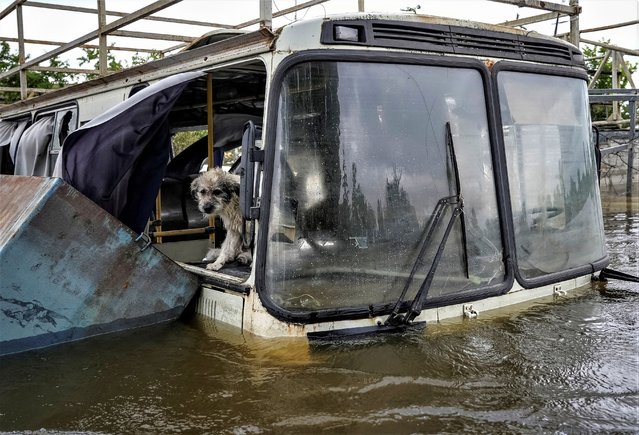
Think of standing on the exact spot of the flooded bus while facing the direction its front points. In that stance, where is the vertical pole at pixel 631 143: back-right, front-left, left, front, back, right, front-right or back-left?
left

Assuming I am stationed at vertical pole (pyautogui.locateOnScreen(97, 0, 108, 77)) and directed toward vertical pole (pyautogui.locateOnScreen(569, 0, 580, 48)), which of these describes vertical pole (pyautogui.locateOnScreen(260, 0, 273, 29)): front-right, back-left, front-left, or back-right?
front-right

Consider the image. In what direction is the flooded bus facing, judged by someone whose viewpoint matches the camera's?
facing the viewer and to the right of the viewer
